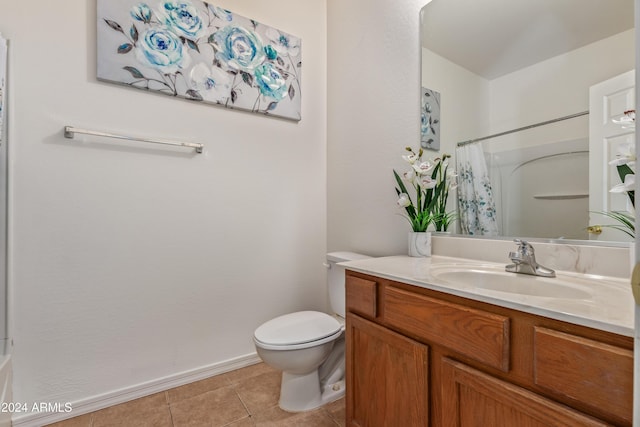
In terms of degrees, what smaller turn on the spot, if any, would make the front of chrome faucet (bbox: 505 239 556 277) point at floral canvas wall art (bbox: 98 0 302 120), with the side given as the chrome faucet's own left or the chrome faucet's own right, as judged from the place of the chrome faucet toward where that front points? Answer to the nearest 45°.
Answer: approximately 45° to the chrome faucet's own right

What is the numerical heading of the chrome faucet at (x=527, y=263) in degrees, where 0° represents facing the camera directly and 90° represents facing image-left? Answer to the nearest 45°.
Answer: approximately 45°

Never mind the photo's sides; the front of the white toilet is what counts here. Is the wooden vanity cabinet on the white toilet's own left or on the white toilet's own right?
on the white toilet's own left
